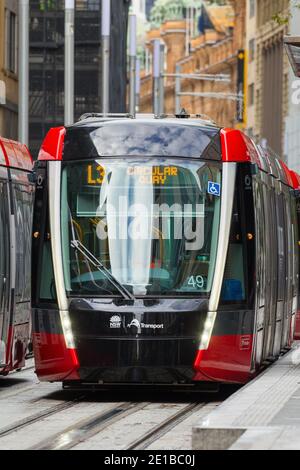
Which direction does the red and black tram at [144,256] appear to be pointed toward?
toward the camera

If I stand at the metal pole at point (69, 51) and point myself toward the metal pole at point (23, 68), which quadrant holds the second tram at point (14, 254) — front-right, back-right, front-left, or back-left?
front-left

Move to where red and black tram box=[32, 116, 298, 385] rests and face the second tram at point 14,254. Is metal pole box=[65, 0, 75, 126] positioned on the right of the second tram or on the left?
right

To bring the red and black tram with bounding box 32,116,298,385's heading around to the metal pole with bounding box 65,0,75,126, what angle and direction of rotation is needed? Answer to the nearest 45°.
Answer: approximately 180°

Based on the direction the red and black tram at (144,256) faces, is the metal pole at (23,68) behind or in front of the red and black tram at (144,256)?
behind
